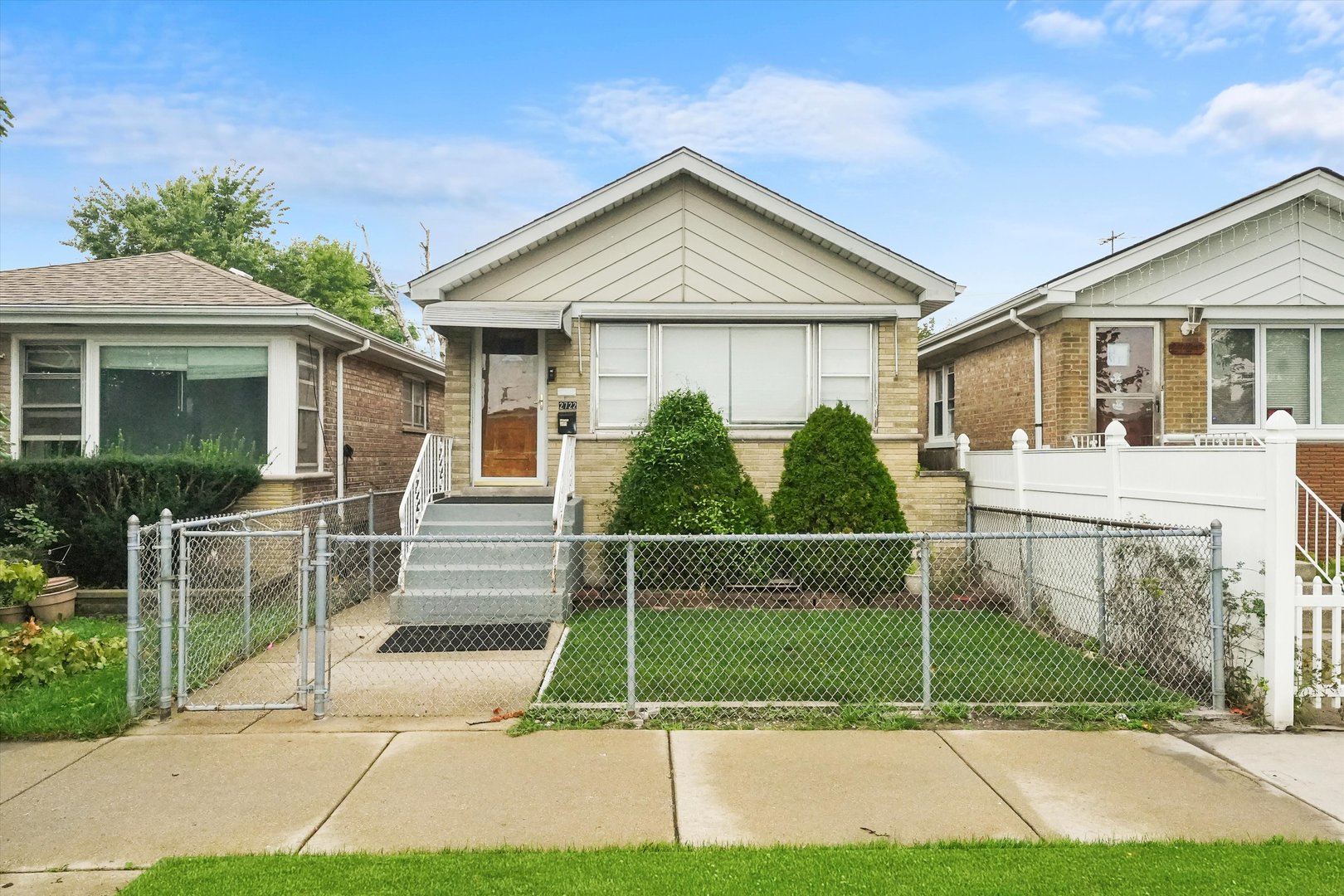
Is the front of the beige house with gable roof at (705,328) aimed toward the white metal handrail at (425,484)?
no

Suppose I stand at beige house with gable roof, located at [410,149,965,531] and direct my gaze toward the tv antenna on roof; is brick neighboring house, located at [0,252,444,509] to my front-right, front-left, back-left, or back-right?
back-left

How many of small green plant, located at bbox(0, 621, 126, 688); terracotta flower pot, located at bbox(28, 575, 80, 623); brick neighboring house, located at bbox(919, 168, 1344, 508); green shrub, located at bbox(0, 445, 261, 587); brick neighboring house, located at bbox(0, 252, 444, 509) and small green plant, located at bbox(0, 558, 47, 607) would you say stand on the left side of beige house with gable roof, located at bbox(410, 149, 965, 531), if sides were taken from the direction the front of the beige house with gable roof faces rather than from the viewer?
1

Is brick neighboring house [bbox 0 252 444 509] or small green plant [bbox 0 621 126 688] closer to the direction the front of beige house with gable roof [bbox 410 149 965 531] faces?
the small green plant

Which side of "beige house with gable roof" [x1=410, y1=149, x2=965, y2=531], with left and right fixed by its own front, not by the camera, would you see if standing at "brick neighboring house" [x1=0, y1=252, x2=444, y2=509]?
right

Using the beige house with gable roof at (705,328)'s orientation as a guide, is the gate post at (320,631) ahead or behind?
ahead

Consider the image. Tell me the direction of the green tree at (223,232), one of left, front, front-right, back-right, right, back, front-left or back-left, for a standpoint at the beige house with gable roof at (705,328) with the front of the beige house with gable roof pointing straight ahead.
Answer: back-right

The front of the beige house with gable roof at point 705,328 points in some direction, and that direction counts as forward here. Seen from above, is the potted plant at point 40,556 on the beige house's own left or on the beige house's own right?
on the beige house's own right

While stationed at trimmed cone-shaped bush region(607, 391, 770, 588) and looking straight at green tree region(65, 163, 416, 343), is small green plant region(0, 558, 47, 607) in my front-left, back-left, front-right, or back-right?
front-left

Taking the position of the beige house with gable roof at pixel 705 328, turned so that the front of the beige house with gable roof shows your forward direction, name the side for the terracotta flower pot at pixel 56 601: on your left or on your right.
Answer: on your right

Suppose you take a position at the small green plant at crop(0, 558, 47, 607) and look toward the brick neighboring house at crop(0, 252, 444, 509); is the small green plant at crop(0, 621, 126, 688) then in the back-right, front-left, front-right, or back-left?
back-right

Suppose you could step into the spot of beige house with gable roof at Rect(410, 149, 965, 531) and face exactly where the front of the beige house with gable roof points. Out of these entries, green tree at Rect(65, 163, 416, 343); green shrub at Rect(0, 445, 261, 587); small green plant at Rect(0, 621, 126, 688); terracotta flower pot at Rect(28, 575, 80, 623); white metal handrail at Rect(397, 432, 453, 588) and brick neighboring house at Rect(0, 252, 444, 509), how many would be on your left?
0

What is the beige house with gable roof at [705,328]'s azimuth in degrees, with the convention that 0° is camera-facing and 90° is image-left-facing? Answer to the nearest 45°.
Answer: approximately 0°

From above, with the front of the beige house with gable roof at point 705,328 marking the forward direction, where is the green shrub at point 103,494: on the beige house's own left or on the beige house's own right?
on the beige house's own right

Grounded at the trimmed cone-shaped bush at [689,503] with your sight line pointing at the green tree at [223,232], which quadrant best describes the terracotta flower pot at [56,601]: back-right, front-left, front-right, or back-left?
front-left

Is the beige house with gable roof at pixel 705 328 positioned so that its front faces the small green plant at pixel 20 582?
no

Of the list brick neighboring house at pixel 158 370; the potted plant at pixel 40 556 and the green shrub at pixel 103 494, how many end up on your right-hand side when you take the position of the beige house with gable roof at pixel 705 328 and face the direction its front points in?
3

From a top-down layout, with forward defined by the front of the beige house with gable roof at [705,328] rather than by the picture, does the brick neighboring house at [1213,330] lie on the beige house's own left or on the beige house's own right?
on the beige house's own left

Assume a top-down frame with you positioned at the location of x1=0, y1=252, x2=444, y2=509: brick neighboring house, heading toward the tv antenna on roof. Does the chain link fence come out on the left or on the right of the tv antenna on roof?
right

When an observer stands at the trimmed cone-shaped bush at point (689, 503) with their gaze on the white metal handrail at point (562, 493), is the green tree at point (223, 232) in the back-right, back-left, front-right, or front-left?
front-right

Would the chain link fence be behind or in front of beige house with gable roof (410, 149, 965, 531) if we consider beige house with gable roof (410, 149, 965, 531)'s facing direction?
in front

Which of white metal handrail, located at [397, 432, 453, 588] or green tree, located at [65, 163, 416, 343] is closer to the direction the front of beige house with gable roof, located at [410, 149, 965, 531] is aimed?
the white metal handrail
